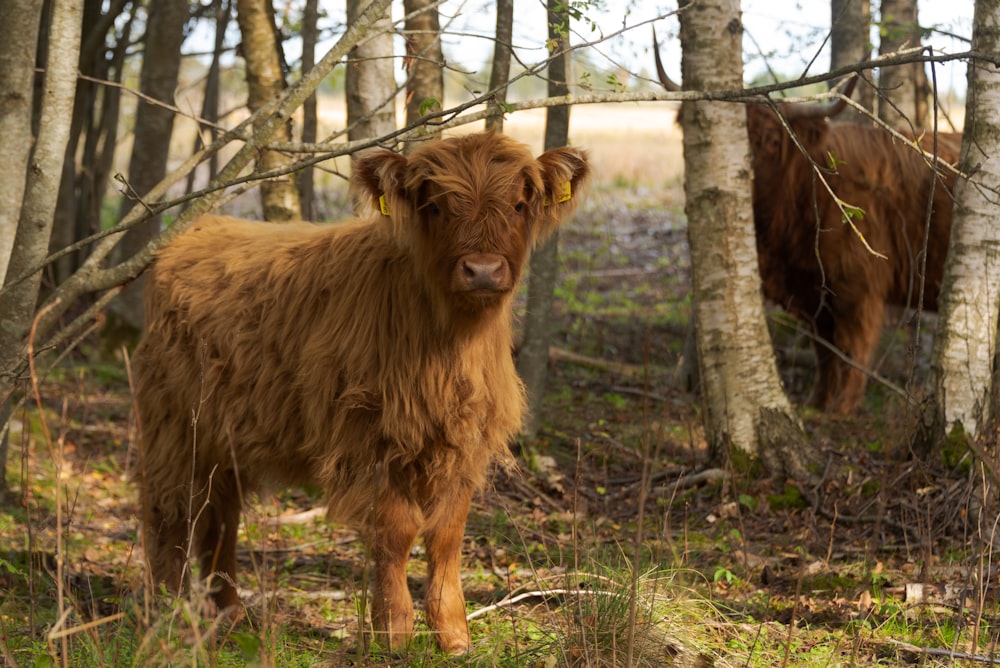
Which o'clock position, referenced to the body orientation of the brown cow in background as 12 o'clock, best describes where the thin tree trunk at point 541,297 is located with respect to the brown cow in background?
The thin tree trunk is roughly at 12 o'clock from the brown cow in background.

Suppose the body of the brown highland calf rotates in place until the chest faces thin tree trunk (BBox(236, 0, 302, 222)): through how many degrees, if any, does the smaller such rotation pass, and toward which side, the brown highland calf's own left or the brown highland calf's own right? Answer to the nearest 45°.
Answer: approximately 135° to the brown highland calf's own left

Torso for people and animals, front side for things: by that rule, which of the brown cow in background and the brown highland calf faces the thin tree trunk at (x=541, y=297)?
the brown cow in background

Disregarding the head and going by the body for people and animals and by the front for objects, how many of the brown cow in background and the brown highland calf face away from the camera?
0

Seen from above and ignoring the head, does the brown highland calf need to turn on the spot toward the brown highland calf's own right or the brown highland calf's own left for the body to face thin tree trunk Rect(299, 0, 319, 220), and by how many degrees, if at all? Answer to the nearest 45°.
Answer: approximately 135° to the brown highland calf's own left

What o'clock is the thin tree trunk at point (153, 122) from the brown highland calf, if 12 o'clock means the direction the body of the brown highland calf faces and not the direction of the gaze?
The thin tree trunk is roughly at 7 o'clock from the brown highland calf.

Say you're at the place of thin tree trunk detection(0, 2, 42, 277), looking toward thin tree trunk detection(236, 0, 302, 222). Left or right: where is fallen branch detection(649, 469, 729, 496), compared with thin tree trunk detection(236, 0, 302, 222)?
right

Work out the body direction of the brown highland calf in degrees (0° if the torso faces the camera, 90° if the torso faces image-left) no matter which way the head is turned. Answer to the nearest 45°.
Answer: approximately 315°

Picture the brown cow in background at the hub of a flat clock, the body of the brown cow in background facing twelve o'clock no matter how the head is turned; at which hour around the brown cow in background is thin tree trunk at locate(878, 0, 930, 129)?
The thin tree trunk is roughly at 5 o'clock from the brown cow in background.

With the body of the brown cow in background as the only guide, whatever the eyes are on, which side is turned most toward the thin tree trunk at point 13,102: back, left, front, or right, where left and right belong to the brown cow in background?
front

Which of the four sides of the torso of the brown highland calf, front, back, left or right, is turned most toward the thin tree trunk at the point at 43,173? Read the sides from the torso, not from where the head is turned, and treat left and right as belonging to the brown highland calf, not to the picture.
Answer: back

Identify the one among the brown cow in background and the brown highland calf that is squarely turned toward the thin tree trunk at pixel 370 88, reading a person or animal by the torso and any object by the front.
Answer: the brown cow in background

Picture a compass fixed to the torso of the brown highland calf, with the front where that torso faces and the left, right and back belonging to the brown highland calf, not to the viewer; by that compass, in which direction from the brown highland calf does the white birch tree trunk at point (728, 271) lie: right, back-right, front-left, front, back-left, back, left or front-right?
left

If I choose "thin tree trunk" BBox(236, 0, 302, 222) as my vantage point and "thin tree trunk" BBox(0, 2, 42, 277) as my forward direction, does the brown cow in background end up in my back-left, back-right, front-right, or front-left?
back-left

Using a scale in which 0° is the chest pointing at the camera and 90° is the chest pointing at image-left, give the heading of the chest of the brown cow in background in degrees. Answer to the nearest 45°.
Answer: approximately 45°

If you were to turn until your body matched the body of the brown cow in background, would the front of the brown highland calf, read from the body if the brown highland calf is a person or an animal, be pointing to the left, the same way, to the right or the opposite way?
to the left
